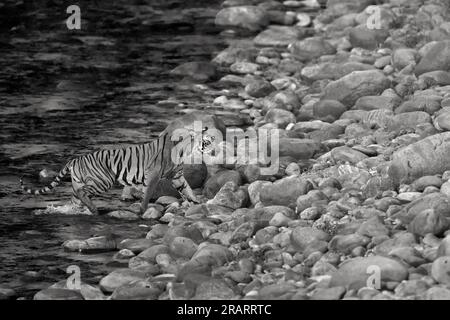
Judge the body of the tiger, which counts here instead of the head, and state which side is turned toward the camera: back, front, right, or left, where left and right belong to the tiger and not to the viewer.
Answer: right

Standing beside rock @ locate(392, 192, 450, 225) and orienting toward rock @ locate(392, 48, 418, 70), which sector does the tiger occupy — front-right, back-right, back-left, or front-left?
front-left

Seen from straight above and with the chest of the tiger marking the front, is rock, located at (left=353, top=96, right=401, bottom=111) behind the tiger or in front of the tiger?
in front

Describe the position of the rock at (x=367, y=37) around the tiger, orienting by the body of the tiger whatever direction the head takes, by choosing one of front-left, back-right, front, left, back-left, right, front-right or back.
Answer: front-left

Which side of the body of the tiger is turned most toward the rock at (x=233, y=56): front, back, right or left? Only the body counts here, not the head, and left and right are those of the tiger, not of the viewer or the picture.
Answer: left

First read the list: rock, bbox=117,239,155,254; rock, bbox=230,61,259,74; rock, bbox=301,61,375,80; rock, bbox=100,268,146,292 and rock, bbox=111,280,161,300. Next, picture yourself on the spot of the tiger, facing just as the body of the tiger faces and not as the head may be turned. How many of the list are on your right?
3

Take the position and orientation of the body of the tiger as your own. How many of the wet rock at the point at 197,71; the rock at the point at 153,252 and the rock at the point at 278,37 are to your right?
1

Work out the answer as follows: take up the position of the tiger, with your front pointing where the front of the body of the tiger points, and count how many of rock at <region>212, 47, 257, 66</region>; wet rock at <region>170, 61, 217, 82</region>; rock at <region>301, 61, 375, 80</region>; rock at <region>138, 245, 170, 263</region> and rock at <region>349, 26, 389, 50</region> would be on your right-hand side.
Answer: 1

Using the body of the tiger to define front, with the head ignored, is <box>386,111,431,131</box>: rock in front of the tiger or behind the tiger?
in front

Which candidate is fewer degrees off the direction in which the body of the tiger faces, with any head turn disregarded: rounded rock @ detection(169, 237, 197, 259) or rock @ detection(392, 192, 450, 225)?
the rock

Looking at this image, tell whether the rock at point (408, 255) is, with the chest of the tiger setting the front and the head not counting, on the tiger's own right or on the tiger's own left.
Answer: on the tiger's own right

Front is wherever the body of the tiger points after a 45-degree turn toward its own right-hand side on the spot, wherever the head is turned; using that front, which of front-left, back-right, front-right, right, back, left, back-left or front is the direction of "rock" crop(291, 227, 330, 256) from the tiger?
front

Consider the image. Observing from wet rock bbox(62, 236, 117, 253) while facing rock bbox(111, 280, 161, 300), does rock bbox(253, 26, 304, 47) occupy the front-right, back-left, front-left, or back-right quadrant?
back-left

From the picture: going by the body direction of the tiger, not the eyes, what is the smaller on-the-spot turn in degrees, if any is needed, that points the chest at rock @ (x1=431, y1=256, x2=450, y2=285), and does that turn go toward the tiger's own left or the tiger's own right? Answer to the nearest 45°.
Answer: approximately 45° to the tiger's own right

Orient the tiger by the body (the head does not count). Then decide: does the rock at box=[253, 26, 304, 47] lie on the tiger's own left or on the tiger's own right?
on the tiger's own left

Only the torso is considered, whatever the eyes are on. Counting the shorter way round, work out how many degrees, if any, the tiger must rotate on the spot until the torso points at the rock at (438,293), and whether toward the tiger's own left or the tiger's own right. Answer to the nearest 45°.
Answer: approximately 45° to the tiger's own right

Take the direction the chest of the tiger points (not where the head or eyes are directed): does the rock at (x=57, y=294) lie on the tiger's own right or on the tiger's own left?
on the tiger's own right
